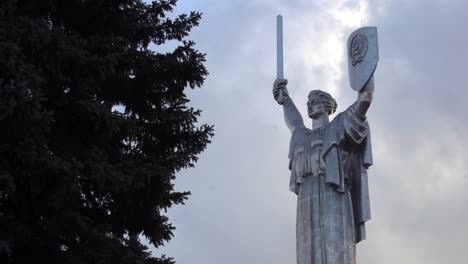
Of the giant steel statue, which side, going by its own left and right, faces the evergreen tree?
front

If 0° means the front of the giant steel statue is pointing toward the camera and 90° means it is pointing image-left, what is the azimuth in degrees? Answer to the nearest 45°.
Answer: approximately 45°
